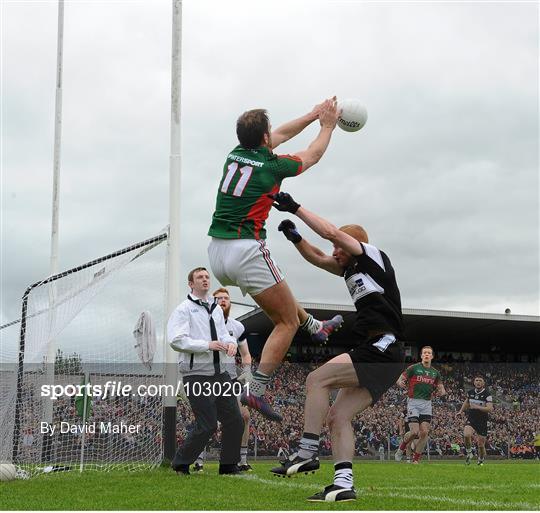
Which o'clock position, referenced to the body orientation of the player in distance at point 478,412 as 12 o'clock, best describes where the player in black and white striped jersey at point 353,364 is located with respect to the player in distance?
The player in black and white striped jersey is roughly at 12 o'clock from the player in distance.

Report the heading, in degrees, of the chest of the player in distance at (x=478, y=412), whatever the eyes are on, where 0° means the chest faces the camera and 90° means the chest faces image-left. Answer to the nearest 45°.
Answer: approximately 0°

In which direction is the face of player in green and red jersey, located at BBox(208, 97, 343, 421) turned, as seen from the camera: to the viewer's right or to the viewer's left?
to the viewer's right

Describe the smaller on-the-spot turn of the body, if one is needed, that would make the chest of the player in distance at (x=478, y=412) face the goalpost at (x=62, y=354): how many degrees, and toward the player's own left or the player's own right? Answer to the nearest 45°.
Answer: approximately 45° to the player's own right

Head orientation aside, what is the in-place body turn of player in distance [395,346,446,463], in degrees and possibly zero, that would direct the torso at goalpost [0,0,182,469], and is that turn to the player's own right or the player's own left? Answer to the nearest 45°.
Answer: approximately 45° to the player's own right

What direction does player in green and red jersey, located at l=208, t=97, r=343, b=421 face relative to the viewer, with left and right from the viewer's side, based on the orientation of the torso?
facing away from the viewer and to the right of the viewer

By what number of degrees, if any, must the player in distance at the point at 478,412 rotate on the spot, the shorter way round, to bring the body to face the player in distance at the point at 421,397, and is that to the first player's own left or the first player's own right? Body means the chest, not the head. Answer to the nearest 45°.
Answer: approximately 45° to the first player's own right

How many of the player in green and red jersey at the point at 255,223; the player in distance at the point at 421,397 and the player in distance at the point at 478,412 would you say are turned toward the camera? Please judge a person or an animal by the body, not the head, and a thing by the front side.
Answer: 2

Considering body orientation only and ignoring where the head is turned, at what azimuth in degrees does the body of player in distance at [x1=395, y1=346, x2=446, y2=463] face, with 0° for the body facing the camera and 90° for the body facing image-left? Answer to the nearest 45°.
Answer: approximately 0°

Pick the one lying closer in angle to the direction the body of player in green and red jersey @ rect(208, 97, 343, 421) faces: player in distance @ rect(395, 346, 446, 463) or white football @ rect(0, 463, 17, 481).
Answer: the player in distance
